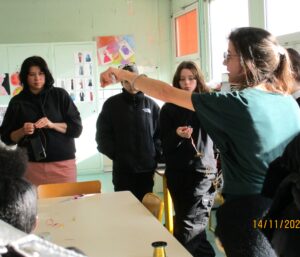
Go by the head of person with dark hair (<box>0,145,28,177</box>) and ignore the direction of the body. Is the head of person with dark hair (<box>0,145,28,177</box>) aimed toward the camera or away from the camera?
away from the camera

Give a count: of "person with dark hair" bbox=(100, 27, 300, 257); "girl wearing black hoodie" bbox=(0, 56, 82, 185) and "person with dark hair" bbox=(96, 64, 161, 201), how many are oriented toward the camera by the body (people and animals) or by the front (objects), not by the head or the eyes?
2

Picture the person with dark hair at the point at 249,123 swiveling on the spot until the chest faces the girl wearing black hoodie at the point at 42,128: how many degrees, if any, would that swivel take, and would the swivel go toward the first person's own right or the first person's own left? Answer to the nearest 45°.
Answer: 0° — they already face them

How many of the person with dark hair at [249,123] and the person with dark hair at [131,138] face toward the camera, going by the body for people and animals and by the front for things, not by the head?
1

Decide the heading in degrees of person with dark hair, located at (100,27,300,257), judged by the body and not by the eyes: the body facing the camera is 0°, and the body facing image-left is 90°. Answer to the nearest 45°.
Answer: approximately 135°

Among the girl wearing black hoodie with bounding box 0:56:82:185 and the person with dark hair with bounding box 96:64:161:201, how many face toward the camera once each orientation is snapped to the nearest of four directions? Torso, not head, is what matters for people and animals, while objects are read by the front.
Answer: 2

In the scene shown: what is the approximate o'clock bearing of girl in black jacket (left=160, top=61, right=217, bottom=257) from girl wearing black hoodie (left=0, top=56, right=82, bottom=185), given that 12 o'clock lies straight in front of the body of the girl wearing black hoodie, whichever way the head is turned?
The girl in black jacket is roughly at 10 o'clock from the girl wearing black hoodie.
